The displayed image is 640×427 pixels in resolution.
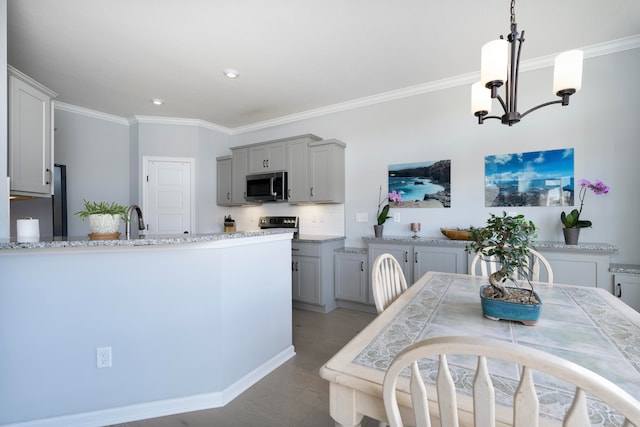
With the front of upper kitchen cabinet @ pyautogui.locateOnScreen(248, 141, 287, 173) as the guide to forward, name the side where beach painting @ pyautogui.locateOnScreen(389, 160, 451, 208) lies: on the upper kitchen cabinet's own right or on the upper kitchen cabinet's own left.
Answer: on the upper kitchen cabinet's own left

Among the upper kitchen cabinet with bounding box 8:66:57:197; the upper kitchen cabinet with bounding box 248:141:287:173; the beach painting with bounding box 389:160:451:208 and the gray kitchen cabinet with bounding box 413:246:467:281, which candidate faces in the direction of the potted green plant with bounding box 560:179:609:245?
the upper kitchen cabinet with bounding box 8:66:57:197

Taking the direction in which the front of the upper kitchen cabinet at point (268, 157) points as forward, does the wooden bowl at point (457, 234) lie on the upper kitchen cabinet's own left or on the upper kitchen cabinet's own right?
on the upper kitchen cabinet's own left

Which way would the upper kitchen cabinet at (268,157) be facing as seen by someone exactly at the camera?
facing the viewer and to the left of the viewer

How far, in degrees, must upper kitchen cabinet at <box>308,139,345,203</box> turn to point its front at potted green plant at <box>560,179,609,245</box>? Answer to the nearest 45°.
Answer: approximately 90° to its left

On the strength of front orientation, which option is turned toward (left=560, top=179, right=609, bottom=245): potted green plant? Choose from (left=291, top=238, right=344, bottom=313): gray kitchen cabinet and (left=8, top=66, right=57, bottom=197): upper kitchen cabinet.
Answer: the upper kitchen cabinet

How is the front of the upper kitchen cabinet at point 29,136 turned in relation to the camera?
facing the viewer and to the right of the viewer

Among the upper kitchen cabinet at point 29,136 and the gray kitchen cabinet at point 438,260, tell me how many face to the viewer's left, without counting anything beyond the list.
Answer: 0

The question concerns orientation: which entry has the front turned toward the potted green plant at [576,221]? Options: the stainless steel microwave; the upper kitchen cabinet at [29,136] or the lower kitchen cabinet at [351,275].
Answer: the upper kitchen cabinet

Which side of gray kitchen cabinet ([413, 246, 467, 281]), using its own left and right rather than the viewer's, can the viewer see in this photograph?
front

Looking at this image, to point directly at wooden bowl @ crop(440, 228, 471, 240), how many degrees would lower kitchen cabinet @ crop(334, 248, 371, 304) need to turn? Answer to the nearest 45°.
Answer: approximately 90° to its left

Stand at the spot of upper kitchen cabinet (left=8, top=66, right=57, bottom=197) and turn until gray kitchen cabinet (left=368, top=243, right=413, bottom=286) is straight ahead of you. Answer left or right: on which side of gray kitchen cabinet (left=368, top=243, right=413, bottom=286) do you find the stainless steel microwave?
left

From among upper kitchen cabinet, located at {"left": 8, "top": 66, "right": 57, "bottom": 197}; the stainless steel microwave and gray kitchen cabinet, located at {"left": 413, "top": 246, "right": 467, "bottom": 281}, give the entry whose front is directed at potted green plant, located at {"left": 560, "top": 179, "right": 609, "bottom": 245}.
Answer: the upper kitchen cabinet

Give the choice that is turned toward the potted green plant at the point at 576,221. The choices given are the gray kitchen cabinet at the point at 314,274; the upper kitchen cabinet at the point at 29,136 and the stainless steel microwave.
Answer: the upper kitchen cabinet

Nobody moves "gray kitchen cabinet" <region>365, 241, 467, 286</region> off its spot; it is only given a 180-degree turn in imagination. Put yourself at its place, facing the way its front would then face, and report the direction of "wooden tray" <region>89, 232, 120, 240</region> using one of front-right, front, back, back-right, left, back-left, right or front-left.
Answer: back-left
